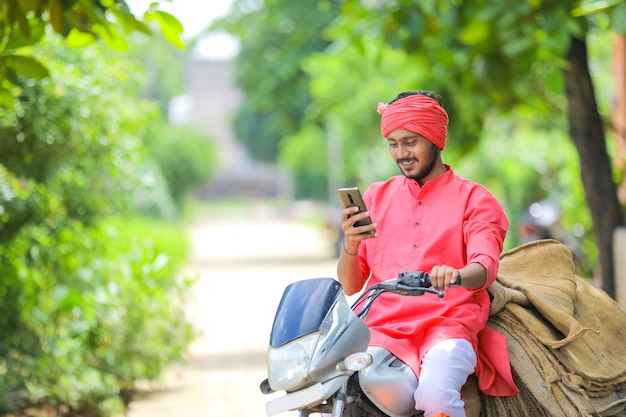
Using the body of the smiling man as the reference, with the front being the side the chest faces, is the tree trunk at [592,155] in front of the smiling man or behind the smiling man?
behind

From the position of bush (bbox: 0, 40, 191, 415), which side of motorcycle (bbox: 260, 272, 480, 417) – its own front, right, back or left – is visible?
right

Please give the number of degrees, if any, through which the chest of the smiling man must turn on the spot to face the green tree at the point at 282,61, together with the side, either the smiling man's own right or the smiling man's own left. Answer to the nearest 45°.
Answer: approximately 135° to the smiling man's own right

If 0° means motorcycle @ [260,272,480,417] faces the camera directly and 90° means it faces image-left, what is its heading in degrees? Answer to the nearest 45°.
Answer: approximately 45°
